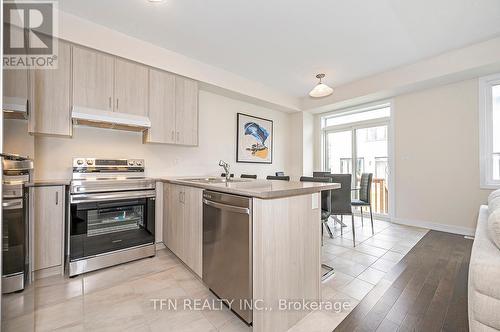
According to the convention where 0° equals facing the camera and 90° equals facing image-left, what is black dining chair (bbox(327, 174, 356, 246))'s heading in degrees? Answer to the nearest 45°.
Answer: approximately 135°

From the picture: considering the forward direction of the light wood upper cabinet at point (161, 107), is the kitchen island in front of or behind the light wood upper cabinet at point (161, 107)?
in front

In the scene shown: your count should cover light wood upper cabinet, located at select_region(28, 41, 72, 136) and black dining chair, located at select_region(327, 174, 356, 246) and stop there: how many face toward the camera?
1

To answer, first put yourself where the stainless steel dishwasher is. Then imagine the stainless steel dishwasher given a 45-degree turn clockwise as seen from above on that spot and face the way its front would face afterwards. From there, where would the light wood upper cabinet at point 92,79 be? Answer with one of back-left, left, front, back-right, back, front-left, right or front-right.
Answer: front-right

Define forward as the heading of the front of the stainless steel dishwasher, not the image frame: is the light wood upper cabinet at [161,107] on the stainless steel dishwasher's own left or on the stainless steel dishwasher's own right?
on the stainless steel dishwasher's own right

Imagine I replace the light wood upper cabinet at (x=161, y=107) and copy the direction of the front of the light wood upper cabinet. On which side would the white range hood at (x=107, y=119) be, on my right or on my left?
on my right

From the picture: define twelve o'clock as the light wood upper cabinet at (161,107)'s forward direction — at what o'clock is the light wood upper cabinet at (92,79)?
the light wood upper cabinet at (92,79) is roughly at 4 o'clock from the light wood upper cabinet at (161,107).

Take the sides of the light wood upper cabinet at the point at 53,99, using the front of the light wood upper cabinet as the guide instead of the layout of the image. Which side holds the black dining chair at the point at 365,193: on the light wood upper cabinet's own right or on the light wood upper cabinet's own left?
on the light wood upper cabinet's own left

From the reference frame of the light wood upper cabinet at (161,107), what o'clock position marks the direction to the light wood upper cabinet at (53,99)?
the light wood upper cabinet at (53,99) is roughly at 4 o'clock from the light wood upper cabinet at (161,107).

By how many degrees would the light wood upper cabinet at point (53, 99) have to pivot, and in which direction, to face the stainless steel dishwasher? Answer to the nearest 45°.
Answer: approximately 45° to its left

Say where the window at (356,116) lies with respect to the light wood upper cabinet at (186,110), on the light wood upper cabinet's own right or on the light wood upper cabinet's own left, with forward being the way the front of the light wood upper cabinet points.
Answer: on the light wood upper cabinet's own left
